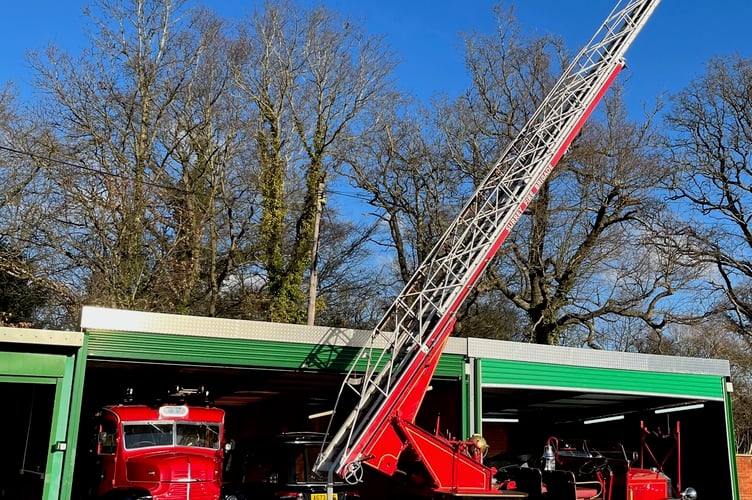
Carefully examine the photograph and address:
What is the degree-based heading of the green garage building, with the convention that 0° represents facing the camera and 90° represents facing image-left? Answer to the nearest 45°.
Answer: approximately 0°

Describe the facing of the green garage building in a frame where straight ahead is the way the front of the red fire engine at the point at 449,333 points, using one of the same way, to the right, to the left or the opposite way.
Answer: to the right

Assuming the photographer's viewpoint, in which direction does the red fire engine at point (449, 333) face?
facing to the right of the viewer

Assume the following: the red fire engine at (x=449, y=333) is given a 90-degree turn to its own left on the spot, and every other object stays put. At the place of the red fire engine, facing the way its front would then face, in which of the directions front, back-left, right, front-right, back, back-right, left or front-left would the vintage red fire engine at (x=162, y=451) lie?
left
